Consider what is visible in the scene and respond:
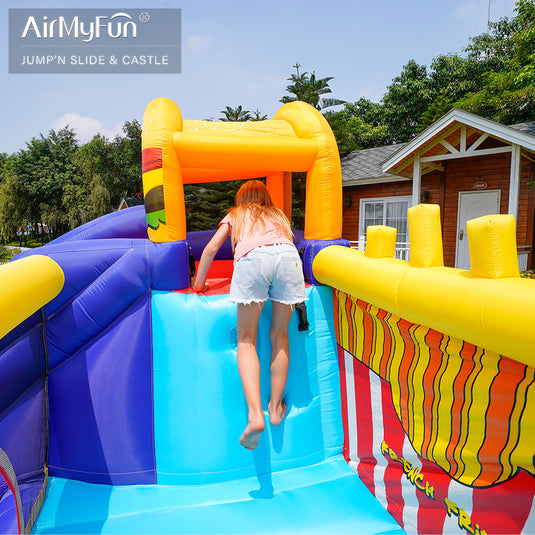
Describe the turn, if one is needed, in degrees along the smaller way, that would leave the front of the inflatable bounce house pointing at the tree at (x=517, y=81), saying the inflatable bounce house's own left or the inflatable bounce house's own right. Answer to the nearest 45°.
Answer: approximately 135° to the inflatable bounce house's own left

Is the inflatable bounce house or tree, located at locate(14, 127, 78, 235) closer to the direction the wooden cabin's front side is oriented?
the inflatable bounce house

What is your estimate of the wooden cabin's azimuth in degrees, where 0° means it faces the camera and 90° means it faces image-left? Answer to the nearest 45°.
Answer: approximately 45°

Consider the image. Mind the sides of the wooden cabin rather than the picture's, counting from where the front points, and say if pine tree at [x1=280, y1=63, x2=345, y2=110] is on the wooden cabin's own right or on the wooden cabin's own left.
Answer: on the wooden cabin's own right

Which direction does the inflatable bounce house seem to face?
toward the camera

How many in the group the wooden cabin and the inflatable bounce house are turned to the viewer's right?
0

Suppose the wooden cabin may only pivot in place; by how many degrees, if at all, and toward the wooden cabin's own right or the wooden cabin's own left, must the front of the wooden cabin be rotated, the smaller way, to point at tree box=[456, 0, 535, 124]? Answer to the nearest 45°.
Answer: approximately 135° to the wooden cabin's own right

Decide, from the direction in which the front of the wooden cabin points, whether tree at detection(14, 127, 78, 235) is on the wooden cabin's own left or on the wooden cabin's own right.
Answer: on the wooden cabin's own right
